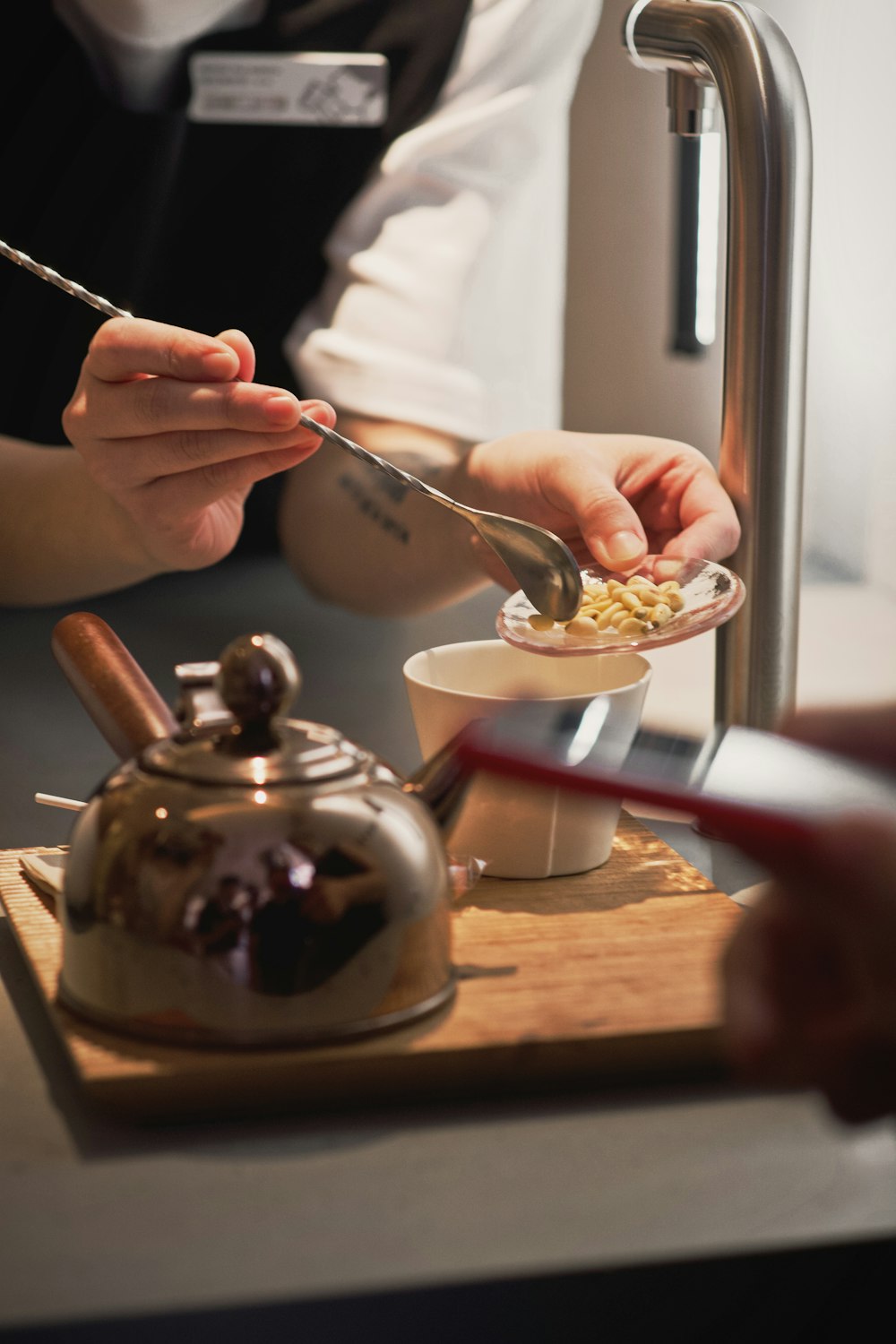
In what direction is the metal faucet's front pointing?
to the viewer's left

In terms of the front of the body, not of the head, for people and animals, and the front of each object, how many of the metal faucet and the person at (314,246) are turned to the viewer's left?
1

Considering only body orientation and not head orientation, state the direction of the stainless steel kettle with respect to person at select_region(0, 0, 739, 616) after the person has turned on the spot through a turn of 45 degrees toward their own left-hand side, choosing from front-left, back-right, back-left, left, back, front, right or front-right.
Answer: front-right

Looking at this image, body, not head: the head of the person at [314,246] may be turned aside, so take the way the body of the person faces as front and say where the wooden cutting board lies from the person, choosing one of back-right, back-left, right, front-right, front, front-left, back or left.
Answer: front

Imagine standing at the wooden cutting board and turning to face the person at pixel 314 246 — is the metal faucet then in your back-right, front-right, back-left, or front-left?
front-right

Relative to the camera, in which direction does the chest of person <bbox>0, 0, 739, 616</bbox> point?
toward the camera

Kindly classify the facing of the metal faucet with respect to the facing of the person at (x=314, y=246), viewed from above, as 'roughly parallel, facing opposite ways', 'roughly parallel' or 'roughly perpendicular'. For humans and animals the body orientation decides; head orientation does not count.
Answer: roughly perpendicular

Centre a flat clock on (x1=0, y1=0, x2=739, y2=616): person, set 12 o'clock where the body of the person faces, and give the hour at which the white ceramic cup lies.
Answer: The white ceramic cup is roughly at 12 o'clock from the person.
